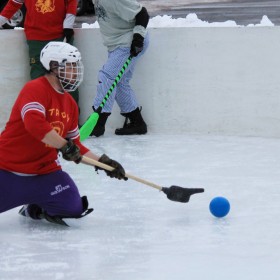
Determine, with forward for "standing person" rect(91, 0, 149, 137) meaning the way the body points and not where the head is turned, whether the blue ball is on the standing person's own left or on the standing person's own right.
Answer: on the standing person's own left

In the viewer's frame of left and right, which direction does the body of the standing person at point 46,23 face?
facing the viewer

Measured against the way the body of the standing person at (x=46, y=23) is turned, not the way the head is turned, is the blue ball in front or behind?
in front

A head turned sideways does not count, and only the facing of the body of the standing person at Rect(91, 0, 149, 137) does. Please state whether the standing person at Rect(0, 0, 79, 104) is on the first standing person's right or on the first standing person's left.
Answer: on the first standing person's right

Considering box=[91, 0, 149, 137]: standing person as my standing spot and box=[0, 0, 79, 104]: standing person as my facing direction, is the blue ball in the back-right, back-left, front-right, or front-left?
back-left

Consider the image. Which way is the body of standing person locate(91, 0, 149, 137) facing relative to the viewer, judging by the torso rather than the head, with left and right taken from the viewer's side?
facing the viewer and to the left of the viewer

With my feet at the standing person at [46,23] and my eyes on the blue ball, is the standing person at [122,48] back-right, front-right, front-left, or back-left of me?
front-left

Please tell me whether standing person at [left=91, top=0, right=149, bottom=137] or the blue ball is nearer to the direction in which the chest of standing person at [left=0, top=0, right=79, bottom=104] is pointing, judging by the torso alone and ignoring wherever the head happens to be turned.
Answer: the blue ball

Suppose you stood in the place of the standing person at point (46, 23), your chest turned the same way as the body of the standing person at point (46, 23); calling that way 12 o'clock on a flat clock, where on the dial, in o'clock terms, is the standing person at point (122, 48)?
the standing person at point (122, 48) is roughly at 10 o'clock from the standing person at point (46, 23).

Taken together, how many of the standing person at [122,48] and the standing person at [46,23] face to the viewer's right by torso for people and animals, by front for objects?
0
